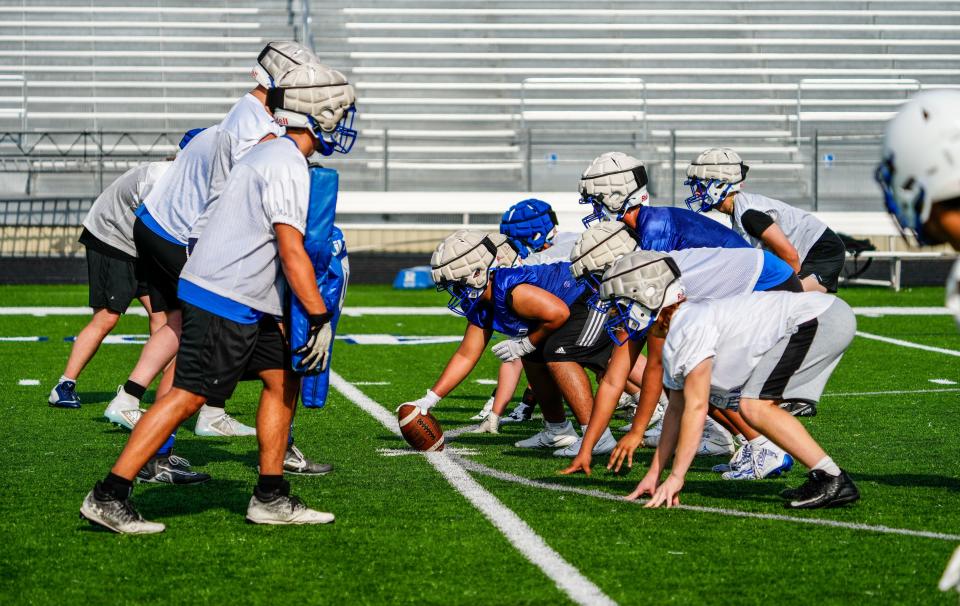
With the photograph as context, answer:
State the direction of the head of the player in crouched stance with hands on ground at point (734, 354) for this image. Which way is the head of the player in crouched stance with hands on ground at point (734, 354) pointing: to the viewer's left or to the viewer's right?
to the viewer's left

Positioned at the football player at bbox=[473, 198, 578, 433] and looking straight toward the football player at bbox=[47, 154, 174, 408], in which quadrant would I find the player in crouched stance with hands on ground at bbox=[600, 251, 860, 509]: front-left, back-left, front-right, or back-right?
back-left

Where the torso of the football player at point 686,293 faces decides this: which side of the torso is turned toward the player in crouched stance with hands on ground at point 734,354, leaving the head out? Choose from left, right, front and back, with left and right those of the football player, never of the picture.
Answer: left

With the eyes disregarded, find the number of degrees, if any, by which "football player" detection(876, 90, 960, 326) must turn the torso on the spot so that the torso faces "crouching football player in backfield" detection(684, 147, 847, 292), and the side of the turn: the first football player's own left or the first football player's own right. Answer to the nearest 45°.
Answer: approximately 90° to the first football player's own right

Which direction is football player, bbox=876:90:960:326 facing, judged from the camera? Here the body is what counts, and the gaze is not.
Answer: to the viewer's left

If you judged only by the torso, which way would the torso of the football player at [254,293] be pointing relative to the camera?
to the viewer's right

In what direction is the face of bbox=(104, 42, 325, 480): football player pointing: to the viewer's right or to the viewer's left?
to the viewer's right

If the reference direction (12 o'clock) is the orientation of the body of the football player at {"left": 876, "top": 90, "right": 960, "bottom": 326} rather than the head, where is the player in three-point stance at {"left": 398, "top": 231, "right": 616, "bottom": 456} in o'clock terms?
The player in three-point stance is roughly at 2 o'clock from the football player.

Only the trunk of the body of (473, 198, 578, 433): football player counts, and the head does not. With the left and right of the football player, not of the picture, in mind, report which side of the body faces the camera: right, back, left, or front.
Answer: left
